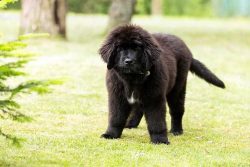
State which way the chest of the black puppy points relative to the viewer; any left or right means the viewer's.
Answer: facing the viewer and to the left of the viewer
